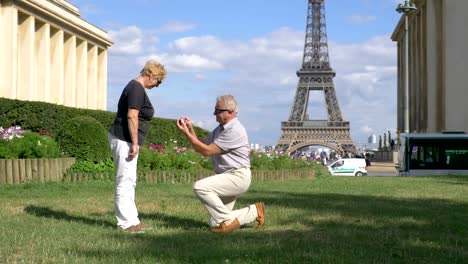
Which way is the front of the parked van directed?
to the viewer's left

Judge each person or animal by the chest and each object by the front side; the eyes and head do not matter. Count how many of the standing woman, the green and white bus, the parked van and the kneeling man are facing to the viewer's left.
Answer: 3

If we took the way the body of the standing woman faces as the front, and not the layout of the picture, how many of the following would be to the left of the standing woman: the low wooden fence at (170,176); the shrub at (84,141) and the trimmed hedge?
3

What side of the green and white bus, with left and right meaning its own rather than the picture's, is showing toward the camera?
left

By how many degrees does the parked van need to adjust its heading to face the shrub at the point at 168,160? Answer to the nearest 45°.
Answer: approximately 90° to its left

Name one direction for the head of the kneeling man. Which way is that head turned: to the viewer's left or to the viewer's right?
to the viewer's left

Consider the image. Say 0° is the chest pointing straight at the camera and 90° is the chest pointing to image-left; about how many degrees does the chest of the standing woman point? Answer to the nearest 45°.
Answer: approximately 270°

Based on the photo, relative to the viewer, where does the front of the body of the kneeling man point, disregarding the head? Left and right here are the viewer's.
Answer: facing to the left of the viewer

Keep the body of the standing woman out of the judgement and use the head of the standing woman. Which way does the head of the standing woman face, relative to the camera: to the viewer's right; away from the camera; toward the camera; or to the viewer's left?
to the viewer's right

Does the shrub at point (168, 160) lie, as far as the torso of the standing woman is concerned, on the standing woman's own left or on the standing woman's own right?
on the standing woman's own left

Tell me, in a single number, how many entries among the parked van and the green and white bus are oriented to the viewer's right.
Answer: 0

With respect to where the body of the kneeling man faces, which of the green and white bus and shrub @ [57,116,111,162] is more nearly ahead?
the shrub

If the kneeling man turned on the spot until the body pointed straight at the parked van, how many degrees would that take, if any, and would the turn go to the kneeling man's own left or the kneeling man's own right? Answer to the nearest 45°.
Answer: approximately 90° to the kneeling man's own right

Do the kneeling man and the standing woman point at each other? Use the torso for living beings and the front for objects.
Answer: yes

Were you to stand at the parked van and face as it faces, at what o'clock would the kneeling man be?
The kneeling man is roughly at 9 o'clock from the parked van.
